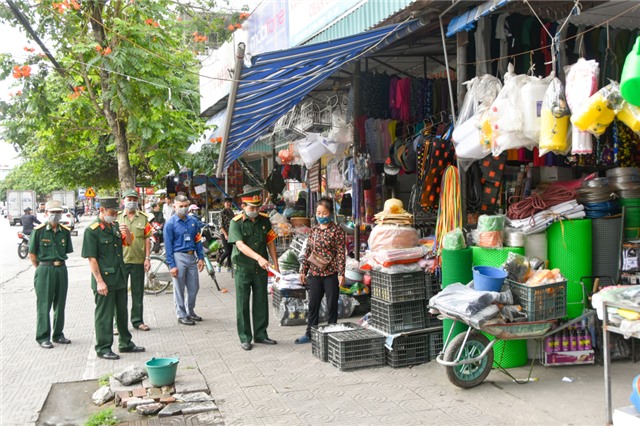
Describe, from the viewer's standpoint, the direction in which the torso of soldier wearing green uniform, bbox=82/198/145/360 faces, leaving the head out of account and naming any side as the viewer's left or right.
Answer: facing the viewer and to the right of the viewer

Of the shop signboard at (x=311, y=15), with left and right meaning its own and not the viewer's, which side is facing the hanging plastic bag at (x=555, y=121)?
left

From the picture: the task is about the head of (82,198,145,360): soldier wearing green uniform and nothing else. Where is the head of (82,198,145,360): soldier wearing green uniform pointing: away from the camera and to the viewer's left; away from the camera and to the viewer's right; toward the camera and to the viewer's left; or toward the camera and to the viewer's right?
toward the camera and to the viewer's right

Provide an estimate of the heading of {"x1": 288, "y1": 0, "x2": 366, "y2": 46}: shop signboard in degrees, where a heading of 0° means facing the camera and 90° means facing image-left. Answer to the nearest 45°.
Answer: approximately 45°

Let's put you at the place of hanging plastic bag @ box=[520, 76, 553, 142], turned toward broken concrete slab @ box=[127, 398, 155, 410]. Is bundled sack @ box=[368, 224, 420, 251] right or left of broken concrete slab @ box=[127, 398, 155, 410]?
right

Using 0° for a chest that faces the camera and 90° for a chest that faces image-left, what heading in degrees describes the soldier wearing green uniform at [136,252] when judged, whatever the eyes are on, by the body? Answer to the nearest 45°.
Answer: approximately 0°

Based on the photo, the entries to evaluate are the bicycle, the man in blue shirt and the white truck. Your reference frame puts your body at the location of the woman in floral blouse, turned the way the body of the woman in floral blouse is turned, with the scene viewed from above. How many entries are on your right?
3

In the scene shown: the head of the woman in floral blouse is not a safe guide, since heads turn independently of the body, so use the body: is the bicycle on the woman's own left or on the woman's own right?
on the woman's own right
